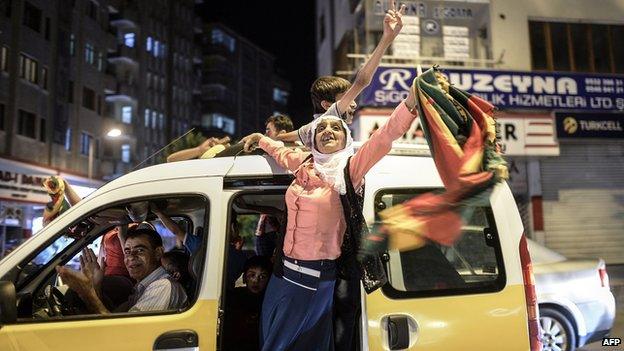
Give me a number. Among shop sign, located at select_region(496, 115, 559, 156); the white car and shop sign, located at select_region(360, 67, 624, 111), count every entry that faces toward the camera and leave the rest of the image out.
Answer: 2

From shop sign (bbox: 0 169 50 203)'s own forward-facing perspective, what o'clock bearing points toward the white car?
The white car is roughly at 1 o'clock from the shop sign.

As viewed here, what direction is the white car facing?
to the viewer's left

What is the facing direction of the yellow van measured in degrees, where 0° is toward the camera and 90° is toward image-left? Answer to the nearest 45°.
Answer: approximately 90°

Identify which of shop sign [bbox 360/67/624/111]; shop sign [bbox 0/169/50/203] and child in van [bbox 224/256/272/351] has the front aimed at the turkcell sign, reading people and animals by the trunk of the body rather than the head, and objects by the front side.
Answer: shop sign [bbox 0/169/50/203]

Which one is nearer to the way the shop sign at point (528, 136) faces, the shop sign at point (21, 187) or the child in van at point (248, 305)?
the child in van

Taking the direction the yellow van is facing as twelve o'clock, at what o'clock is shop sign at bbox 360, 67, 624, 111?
The shop sign is roughly at 4 o'clock from the yellow van.

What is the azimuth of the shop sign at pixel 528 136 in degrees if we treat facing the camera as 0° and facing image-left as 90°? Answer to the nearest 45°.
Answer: approximately 0°

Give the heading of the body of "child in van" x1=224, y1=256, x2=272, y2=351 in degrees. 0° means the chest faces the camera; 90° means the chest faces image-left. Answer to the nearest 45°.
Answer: approximately 0°
